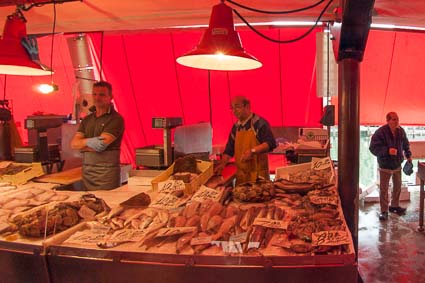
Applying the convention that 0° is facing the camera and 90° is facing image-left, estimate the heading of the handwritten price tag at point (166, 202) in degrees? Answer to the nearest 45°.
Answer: approximately 0°

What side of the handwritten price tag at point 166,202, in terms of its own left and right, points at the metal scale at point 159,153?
back

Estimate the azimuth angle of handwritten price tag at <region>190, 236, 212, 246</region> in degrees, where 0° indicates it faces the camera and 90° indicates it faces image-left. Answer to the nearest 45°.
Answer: approximately 0°

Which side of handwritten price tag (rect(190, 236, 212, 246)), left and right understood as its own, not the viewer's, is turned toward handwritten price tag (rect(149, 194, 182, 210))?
back

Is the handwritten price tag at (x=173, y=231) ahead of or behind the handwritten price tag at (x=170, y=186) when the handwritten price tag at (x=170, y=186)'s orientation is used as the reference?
ahead

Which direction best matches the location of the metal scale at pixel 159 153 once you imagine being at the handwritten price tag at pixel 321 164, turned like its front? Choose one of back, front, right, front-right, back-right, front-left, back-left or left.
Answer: right

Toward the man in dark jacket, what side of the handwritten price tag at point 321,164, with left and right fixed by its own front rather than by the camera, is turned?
back
